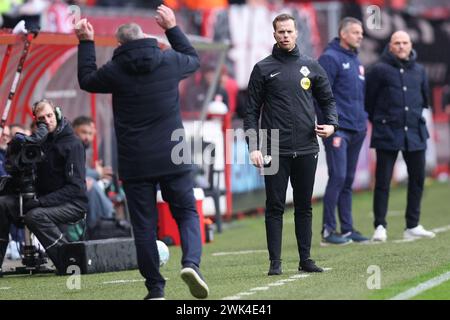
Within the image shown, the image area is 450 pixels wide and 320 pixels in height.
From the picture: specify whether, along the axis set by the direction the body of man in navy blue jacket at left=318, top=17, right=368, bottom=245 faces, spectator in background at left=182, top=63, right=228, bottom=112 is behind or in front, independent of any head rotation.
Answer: behind

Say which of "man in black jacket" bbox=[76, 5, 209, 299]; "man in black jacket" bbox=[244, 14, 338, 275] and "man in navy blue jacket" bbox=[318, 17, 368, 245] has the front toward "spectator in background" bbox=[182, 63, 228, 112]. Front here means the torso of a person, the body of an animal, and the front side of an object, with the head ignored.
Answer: "man in black jacket" bbox=[76, 5, 209, 299]

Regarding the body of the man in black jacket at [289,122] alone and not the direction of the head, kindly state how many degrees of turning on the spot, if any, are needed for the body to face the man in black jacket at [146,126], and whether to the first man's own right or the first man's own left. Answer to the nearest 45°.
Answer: approximately 45° to the first man's own right

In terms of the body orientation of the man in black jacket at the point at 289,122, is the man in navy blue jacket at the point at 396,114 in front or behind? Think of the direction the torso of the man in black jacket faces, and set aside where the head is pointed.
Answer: behind

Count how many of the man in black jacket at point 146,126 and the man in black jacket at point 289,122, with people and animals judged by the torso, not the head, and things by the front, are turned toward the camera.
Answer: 1

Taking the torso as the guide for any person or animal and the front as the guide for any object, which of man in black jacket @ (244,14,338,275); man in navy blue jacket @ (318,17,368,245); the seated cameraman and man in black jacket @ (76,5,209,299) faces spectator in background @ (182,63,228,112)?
man in black jacket @ (76,5,209,299)

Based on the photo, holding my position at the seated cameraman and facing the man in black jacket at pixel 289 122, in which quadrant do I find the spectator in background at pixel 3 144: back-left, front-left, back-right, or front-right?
back-left

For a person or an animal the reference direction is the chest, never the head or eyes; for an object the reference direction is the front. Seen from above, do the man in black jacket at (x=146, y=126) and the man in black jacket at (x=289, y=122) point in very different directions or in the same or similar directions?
very different directions

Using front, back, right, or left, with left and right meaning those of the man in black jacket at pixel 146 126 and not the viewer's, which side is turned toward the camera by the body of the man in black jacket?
back

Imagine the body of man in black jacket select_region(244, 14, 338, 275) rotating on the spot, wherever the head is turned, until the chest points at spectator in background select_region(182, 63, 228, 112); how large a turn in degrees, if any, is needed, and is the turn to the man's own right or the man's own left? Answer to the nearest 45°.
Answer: approximately 180°

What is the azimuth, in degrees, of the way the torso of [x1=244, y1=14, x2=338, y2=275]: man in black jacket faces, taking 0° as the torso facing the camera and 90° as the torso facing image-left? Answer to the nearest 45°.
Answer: approximately 0°
